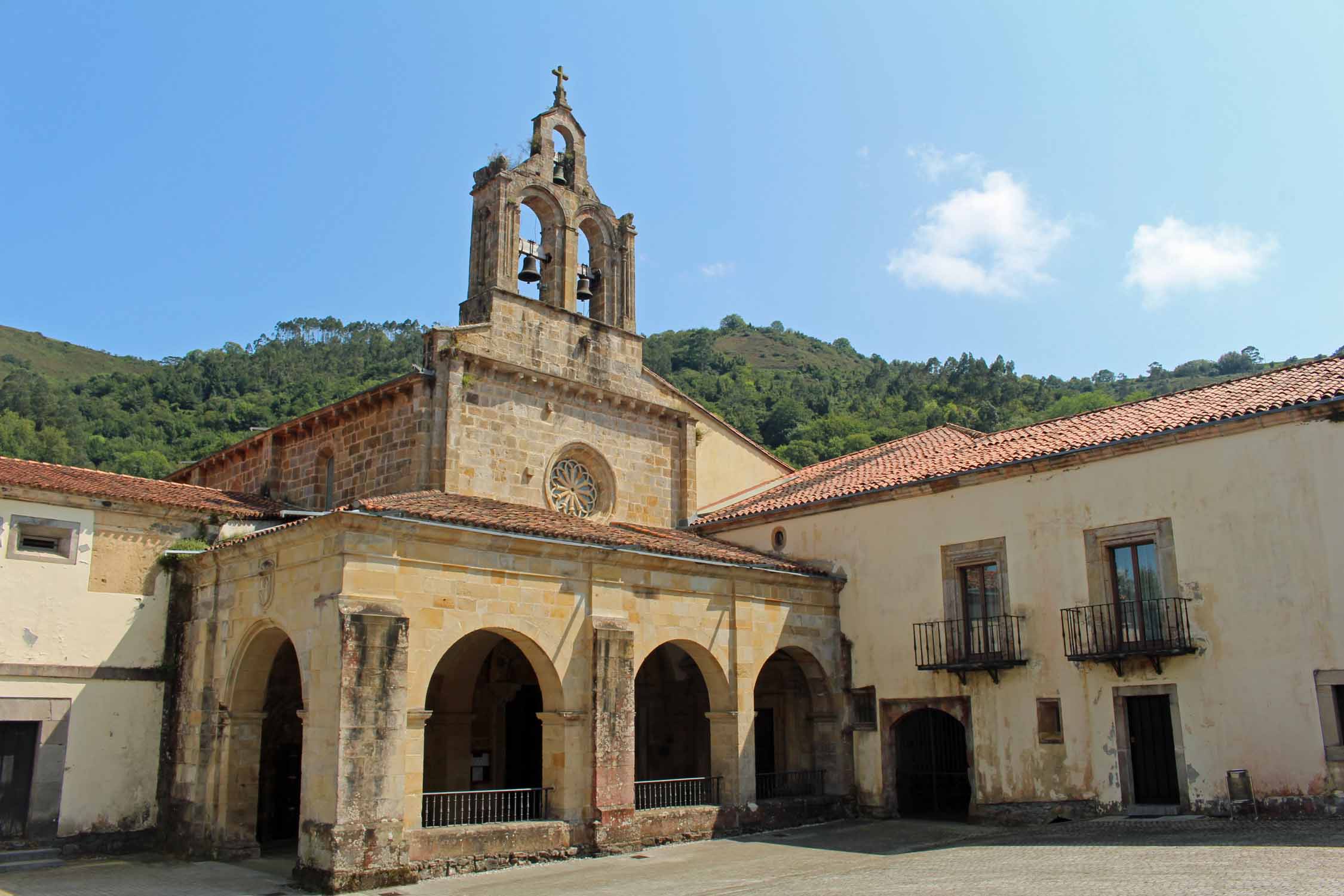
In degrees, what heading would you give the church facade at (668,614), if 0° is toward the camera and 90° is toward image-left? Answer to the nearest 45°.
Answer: approximately 315°
